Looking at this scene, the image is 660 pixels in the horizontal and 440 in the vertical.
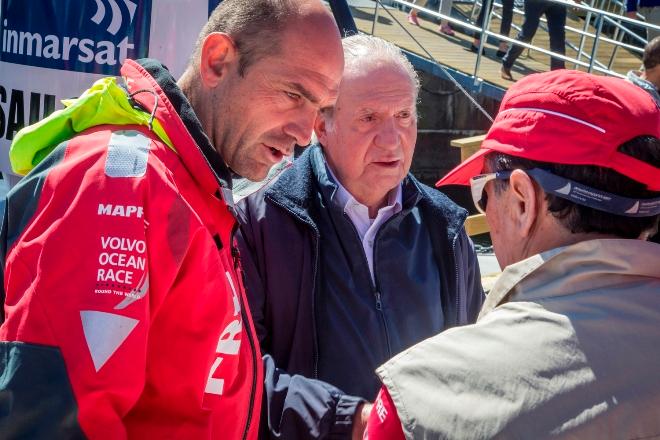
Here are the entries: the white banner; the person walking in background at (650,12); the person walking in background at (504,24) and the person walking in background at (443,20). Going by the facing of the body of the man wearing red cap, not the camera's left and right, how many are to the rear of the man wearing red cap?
0

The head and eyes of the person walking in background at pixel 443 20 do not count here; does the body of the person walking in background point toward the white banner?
no

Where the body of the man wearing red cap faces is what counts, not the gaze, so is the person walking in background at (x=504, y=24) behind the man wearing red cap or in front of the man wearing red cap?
in front

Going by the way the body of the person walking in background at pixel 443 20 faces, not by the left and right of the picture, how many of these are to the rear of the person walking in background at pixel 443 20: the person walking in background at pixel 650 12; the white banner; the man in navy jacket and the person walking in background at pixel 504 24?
0

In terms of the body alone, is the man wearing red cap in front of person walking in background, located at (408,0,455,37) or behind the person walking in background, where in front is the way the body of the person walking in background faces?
in front

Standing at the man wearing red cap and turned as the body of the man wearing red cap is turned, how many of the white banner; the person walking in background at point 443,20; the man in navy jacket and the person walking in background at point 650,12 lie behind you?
0

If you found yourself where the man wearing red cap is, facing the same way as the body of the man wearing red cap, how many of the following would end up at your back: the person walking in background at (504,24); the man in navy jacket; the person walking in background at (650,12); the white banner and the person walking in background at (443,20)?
0

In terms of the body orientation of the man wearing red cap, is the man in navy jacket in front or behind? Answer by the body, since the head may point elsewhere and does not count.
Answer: in front

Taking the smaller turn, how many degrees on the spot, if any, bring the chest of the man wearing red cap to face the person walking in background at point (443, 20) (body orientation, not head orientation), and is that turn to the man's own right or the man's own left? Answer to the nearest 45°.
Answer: approximately 45° to the man's own right

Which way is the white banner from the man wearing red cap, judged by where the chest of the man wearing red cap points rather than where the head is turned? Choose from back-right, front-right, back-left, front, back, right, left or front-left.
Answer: front

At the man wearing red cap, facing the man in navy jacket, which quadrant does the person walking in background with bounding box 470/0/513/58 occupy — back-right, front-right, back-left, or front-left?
front-right

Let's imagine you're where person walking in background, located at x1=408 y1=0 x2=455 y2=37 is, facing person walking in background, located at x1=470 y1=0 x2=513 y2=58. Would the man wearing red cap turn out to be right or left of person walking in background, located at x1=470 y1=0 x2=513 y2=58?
right

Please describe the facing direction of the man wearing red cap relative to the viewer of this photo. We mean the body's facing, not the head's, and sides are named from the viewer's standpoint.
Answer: facing away from the viewer and to the left of the viewer

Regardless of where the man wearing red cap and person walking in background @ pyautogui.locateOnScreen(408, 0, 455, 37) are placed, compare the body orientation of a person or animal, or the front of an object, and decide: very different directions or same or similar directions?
very different directions

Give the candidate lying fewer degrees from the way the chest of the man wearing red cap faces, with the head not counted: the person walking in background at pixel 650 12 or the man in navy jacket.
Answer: the man in navy jacket

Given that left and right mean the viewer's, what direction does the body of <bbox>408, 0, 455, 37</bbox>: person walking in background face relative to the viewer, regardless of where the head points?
facing the viewer and to the right of the viewer
